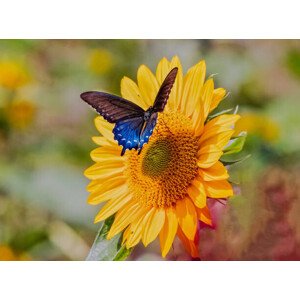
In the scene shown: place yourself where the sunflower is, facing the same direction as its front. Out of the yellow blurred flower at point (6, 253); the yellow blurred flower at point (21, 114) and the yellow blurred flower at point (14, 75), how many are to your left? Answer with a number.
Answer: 0

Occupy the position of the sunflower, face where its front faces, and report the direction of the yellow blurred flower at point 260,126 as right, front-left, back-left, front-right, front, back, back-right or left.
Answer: back-left

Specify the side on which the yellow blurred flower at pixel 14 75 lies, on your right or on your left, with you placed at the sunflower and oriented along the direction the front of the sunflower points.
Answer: on your right

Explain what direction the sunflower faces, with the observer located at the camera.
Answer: facing the viewer and to the left of the viewer

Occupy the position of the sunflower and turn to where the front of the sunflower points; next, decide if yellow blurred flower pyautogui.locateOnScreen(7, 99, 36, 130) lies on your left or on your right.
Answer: on your right
